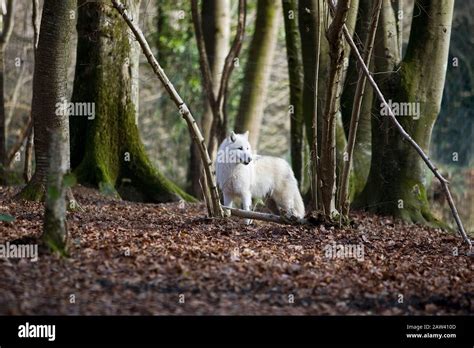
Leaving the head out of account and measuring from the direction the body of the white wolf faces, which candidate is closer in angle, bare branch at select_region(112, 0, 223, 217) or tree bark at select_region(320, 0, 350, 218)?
the bare branch

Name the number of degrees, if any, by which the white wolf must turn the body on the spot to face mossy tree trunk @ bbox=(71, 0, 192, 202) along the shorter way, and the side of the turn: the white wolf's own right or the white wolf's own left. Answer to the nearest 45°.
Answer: approximately 45° to the white wolf's own right

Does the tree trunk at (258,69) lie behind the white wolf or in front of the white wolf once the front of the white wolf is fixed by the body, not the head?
behind

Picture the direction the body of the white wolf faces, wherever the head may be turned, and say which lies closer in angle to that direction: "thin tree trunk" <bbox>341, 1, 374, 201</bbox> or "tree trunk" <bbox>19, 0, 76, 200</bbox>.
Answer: the tree trunk

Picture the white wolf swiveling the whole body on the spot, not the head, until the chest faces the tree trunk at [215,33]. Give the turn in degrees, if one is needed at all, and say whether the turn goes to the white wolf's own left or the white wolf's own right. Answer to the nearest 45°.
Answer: approximately 135° to the white wolf's own right

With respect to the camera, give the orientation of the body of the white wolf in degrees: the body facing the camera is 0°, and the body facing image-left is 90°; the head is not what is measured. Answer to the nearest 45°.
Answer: approximately 45°

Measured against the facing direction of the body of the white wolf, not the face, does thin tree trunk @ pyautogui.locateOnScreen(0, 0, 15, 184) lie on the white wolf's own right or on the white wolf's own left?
on the white wolf's own right
